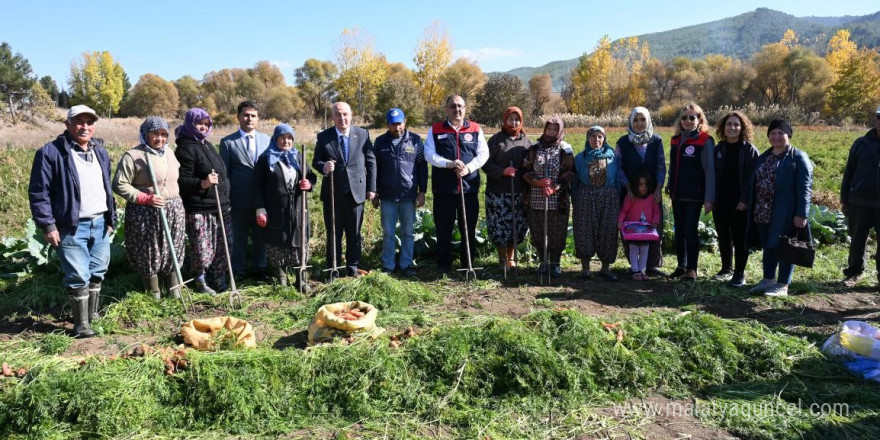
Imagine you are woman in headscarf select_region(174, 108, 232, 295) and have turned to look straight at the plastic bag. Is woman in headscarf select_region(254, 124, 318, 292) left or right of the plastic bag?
left

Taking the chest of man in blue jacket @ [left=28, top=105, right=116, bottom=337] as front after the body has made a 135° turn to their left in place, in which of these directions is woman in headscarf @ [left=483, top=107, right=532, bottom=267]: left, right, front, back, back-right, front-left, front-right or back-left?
right

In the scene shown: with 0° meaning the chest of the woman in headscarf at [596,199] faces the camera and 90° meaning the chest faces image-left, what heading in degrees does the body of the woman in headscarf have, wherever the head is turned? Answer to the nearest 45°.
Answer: approximately 0°

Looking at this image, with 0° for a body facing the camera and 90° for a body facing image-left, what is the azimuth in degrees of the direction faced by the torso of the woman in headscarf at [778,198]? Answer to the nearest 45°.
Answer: approximately 45°

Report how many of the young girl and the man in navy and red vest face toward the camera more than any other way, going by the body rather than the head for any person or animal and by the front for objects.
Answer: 2

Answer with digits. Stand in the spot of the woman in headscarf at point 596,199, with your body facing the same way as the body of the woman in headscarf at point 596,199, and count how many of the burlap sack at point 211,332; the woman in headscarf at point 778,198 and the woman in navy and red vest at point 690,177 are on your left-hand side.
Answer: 2

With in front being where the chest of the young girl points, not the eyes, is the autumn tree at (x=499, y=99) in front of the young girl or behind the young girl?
behind

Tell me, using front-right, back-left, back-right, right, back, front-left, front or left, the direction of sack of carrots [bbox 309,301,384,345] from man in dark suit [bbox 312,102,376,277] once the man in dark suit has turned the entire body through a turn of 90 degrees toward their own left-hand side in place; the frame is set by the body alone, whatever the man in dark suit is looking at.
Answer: right
